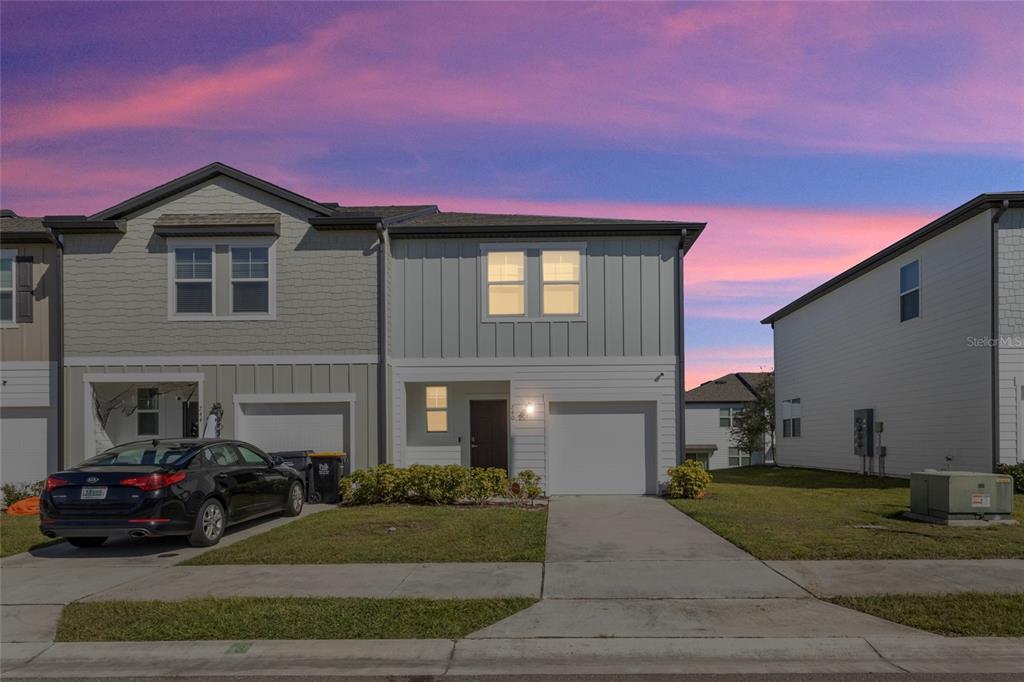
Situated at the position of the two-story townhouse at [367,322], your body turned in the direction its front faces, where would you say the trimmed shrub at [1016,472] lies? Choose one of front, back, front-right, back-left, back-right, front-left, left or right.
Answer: left

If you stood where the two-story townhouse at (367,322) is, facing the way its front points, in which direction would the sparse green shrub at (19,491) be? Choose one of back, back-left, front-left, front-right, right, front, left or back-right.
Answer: right

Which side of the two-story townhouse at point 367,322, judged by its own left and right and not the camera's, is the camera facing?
front

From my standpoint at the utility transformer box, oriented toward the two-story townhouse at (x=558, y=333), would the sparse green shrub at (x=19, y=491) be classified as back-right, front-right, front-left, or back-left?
front-left

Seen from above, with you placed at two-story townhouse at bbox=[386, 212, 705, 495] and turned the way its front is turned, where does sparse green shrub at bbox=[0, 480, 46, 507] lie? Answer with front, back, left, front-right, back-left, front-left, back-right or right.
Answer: right

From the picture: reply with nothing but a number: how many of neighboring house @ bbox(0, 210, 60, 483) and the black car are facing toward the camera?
1

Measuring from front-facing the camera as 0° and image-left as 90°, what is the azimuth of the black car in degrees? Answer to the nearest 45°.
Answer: approximately 225°

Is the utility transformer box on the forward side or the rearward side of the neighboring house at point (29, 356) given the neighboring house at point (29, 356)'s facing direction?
on the forward side

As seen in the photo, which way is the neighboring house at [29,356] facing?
toward the camera

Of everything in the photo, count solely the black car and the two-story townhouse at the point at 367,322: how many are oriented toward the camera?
1

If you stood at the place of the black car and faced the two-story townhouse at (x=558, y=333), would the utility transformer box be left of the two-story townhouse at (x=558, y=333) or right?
right

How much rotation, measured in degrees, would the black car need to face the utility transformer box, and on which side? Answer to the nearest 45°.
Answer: approximately 45° to its right

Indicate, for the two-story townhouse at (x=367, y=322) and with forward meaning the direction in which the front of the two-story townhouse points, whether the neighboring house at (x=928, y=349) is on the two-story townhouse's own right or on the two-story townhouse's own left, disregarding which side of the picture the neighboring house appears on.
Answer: on the two-story townhouse's own left

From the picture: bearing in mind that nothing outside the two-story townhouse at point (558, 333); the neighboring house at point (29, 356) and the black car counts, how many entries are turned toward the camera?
2
